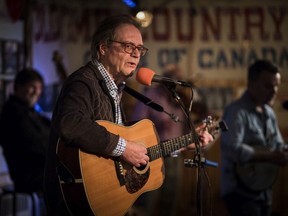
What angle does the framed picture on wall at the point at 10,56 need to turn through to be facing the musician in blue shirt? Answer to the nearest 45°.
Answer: approximately 45° to its left

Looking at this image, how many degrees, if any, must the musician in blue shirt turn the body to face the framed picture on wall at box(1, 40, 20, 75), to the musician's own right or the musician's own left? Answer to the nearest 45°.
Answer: approximately 135° to the musician's own right

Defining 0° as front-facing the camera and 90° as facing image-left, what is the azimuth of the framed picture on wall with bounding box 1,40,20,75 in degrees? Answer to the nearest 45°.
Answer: approximately 0°
